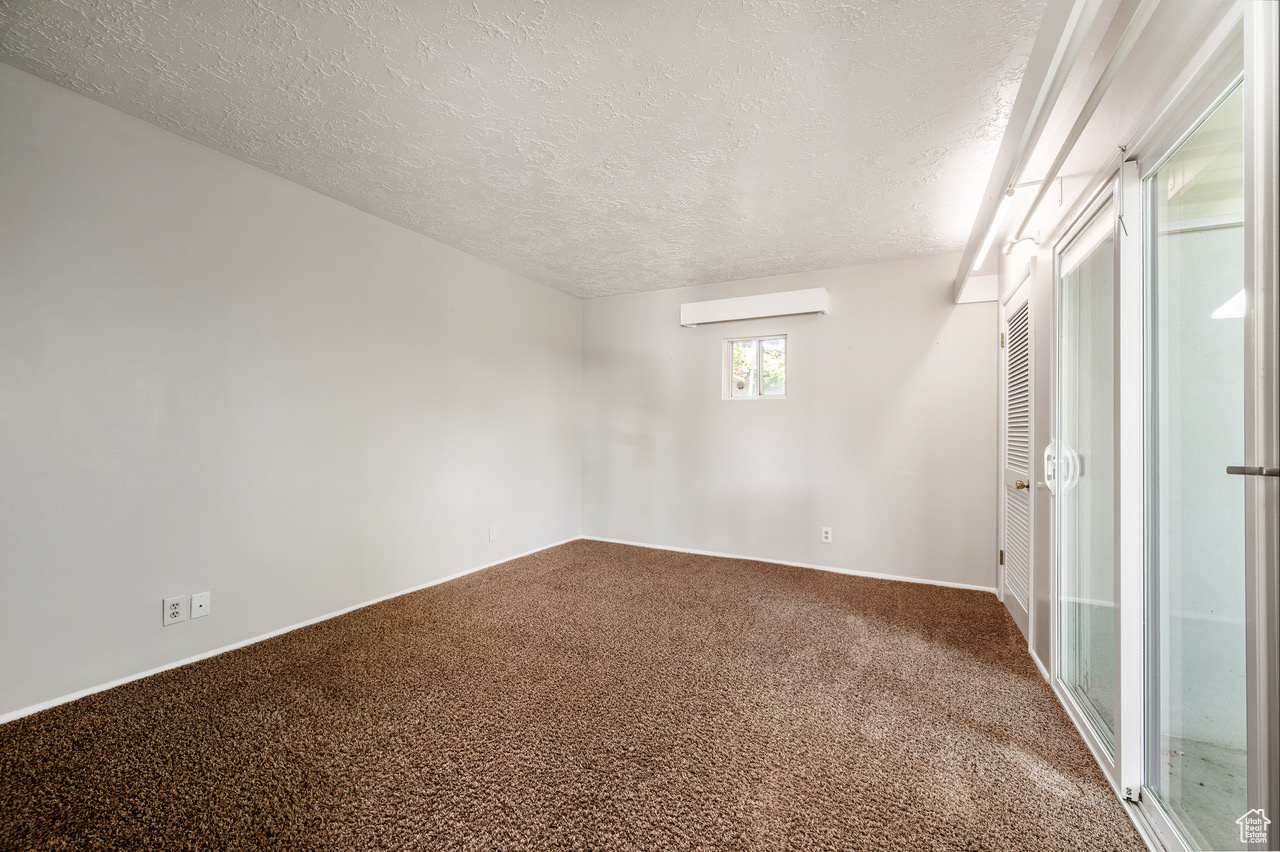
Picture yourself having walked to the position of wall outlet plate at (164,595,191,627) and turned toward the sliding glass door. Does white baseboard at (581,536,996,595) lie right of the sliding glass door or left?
left

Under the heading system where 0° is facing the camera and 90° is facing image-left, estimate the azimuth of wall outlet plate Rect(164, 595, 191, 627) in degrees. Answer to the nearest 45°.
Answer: approximately 315°

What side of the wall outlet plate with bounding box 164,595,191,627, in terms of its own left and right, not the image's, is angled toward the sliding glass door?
front

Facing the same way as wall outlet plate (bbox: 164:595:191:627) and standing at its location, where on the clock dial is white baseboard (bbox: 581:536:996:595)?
The white baseboard is roughly at 11 o'clock from the wall outlet plate.

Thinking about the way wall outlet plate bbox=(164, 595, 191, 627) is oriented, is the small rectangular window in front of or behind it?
in front

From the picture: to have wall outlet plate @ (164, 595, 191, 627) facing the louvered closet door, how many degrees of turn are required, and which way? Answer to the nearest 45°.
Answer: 0° — it already faces it

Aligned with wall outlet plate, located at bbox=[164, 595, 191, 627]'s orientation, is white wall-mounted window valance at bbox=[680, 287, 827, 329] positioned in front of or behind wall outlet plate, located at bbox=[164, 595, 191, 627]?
in front
